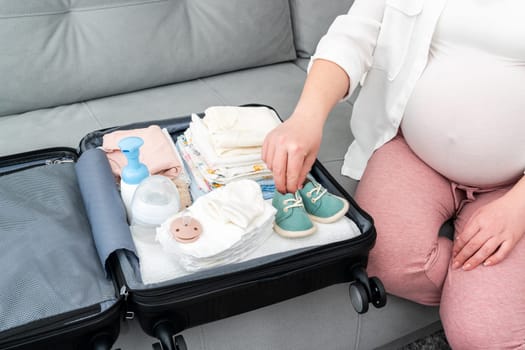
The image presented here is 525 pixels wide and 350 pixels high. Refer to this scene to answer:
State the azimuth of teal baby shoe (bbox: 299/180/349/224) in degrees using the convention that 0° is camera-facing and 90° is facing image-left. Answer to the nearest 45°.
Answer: approximately 315°

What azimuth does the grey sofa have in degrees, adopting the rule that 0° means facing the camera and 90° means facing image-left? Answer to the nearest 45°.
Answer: approximately 315°
